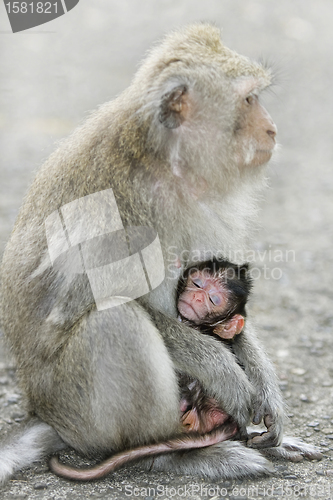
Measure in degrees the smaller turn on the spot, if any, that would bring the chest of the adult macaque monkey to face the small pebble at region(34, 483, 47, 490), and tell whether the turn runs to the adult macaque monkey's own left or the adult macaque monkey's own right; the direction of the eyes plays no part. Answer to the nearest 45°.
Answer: approximately 135° to the adult macaque monkey's own right

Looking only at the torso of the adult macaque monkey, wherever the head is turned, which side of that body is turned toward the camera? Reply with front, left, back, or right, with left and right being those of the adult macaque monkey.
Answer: right
